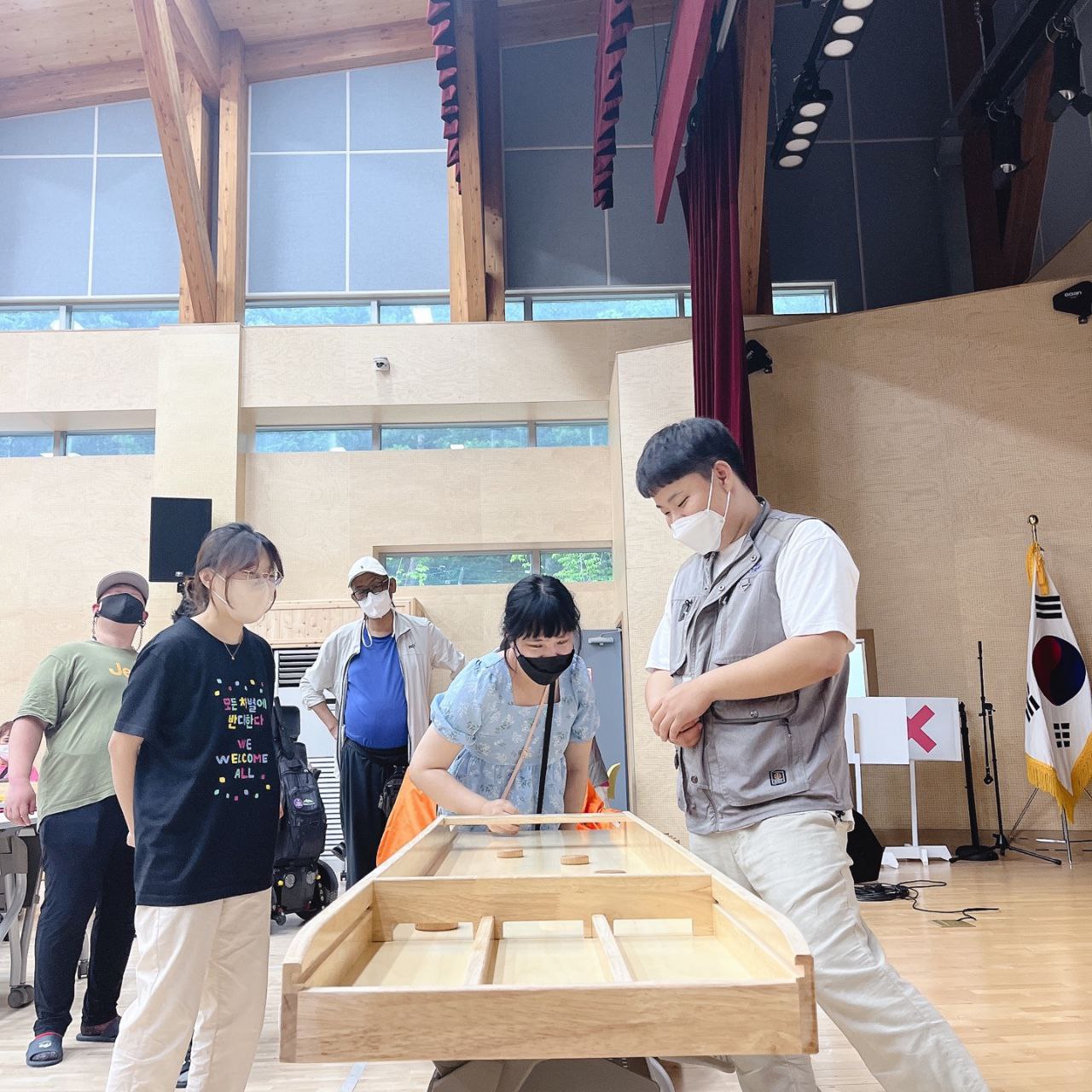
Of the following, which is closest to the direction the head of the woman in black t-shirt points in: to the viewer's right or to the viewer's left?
to the viewer's right

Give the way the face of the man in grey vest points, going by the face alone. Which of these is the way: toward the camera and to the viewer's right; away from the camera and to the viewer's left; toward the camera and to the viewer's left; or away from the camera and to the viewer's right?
toward the camera and to the viewer's left

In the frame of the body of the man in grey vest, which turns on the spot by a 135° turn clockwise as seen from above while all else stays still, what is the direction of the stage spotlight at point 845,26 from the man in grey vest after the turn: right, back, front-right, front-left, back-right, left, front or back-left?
front

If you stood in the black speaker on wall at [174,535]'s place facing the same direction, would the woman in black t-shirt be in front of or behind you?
in front

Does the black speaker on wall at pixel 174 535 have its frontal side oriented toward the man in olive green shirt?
yes

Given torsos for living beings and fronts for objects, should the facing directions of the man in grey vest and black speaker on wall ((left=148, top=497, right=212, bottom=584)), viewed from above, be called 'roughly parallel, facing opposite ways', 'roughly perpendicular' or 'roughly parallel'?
roughly perpendicular

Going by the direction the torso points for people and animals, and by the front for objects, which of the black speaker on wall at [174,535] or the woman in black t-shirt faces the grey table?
the black speaker on wall

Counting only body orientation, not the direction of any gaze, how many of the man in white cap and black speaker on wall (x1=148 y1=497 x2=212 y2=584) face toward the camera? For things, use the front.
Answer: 2

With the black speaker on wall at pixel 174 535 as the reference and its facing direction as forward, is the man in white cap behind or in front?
in front

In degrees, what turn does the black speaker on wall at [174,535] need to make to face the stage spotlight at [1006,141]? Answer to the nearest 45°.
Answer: approximately 90° to its left

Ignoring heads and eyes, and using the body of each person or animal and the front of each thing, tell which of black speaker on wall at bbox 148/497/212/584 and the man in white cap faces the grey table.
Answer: the black speaker on wall

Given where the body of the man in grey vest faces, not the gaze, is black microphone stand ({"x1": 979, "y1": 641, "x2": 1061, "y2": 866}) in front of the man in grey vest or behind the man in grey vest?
behind

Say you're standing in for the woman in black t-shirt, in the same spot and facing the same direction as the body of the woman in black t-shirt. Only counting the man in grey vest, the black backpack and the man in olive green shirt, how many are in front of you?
1

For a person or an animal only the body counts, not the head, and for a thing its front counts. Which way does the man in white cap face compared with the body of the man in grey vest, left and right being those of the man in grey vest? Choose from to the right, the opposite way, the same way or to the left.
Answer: to the left

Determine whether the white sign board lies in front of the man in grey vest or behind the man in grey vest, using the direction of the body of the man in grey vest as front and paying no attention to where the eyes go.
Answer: behind

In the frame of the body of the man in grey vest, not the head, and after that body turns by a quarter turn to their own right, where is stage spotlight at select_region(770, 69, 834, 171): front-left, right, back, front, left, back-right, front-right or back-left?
front-right
